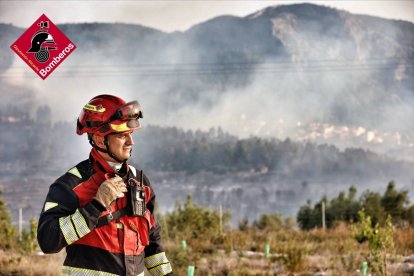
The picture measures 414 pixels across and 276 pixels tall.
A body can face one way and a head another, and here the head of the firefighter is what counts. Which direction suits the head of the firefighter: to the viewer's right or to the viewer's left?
to the viewer's right

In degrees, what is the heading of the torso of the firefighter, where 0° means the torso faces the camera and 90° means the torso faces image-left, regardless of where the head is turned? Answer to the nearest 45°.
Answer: approximately 315°
